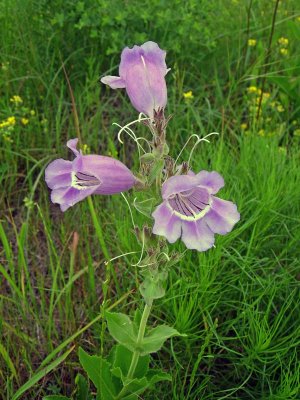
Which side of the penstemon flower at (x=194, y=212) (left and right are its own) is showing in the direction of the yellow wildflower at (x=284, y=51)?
back

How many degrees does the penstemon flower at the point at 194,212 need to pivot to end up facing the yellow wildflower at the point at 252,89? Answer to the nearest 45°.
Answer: approximately 180°

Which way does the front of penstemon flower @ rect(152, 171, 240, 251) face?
toward the camera

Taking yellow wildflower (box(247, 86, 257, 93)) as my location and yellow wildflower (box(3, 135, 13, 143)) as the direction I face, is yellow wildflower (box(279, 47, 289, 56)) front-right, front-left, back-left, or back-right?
back-right

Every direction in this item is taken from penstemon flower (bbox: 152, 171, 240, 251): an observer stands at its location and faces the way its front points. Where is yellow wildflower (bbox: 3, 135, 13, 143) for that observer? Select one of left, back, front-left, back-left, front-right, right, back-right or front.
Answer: back-right
